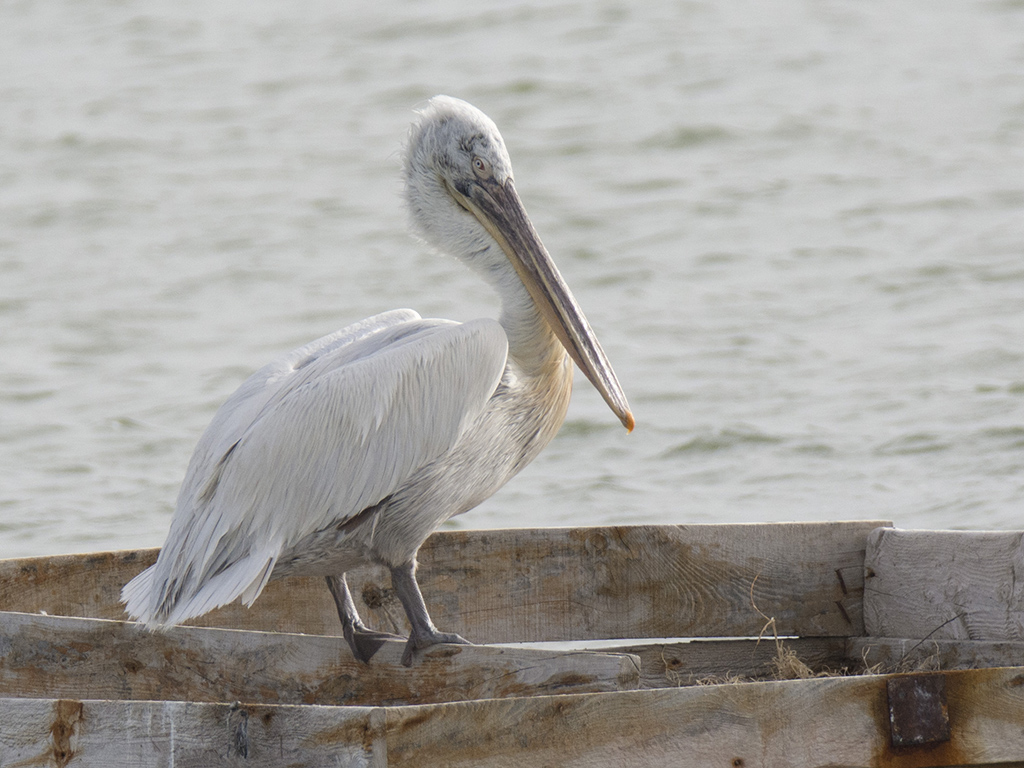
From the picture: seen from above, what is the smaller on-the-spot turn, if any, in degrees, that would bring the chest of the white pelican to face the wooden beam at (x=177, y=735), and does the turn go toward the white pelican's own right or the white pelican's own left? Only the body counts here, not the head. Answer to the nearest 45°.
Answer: approximately 135° to the white pelican's own right

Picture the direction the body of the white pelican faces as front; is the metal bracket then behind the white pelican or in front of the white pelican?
in front

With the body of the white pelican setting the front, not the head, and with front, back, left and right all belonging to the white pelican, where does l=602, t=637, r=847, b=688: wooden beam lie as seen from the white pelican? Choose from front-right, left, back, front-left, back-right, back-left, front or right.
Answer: front

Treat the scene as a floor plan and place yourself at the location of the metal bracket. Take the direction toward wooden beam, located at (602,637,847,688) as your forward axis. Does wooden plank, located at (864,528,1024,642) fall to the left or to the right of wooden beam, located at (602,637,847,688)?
right

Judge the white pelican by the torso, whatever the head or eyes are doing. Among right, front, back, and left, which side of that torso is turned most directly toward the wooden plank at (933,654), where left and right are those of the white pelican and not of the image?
front

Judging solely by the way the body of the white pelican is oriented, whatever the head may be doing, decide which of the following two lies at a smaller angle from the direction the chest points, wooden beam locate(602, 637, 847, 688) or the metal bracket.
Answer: the wooden beam

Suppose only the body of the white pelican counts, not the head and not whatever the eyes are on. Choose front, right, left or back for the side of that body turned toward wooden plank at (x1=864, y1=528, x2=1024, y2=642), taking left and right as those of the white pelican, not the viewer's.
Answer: front

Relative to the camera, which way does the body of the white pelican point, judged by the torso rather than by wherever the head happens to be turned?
to the viewer's right
